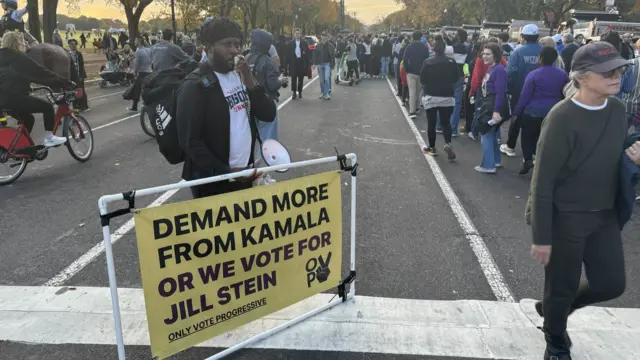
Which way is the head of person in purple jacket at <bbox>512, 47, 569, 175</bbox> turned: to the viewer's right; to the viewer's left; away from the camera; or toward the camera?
away from the camera

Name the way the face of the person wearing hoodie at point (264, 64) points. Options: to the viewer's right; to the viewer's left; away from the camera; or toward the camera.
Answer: away from the camera

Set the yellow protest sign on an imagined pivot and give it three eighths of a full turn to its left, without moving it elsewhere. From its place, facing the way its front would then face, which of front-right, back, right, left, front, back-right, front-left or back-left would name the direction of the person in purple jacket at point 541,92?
front-right

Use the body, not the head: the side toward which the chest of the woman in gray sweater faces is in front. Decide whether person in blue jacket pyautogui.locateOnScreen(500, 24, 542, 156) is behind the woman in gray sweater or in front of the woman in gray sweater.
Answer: behind

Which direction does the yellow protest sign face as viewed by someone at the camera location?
facing the viewer and to the right of the viewer

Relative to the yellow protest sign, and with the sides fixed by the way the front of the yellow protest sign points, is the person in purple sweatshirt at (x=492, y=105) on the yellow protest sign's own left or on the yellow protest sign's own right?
on the yellow protest sign's own left

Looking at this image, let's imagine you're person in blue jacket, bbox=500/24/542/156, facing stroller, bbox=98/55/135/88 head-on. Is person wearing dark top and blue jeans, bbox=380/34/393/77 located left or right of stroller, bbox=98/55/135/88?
right
